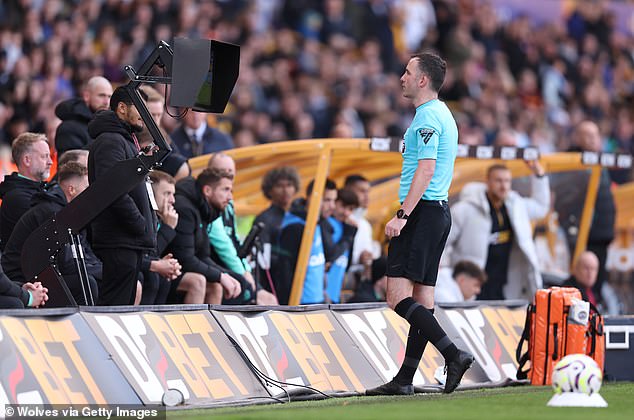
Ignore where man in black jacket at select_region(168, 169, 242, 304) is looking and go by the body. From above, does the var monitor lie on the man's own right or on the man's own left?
on the man's own right

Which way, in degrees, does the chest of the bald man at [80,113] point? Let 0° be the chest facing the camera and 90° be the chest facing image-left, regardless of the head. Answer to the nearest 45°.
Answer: approximately 315°

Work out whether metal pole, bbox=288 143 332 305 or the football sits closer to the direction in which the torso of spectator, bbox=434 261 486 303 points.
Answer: the football

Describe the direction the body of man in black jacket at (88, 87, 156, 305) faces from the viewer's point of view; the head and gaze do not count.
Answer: to the viewer's right

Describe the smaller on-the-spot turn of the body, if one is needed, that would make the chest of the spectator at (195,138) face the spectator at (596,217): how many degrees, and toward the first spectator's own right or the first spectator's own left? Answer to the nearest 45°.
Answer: approximately 90° to the first spectator's own left

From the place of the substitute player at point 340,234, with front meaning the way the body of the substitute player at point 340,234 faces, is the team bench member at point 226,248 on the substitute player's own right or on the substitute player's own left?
on the substitute player's own right

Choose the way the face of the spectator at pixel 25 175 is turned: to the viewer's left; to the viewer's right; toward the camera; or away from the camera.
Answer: to the viewer's right

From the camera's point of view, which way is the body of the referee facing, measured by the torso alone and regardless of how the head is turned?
to the viewer's left

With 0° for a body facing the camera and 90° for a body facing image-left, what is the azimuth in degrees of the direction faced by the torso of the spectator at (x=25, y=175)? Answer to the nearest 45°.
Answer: approximately 270°
